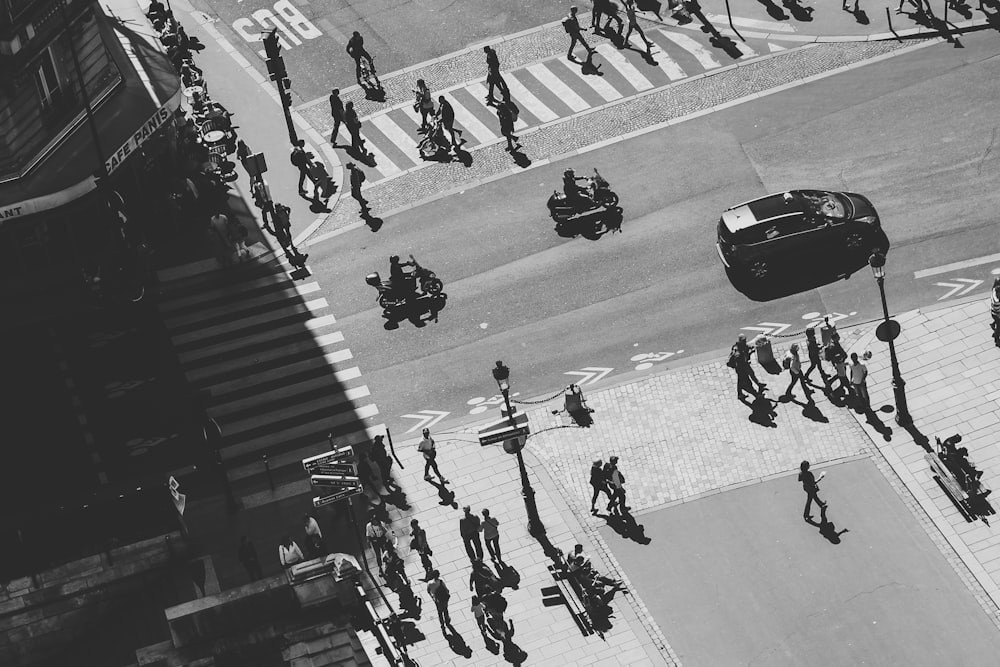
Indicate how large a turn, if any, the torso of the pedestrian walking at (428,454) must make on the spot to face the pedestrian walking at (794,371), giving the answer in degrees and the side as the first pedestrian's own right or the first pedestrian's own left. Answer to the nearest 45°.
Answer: approximately 45° to the first pedestrian's own left
